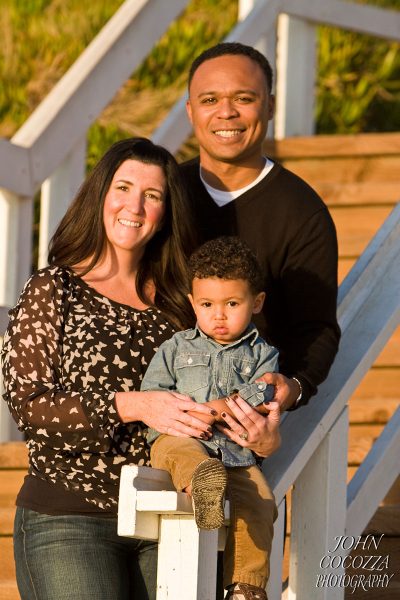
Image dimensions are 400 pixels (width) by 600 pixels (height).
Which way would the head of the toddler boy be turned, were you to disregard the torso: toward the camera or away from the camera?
toward the camera

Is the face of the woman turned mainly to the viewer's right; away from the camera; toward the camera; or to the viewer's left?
toward the camera

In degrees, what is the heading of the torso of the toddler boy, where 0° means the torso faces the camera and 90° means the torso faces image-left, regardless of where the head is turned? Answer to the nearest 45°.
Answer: approximately 0°

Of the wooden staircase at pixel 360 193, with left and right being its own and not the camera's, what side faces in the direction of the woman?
front

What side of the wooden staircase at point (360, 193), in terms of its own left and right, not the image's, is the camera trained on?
front

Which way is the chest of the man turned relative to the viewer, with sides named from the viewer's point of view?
facing the viewer and to the left of the viewer

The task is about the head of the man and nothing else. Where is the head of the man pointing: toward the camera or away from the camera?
toward the camera
